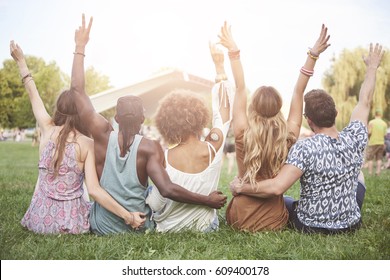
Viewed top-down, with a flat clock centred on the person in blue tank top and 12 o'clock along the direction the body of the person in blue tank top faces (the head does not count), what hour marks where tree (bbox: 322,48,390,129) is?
The tree is roughly at 1 o'clock from the person in blue tank top.

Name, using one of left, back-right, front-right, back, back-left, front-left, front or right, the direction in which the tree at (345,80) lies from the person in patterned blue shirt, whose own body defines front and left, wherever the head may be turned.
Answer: front

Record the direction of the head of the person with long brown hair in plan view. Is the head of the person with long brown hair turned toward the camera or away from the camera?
away from the camera

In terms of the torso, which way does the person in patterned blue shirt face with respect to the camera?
away from the camera

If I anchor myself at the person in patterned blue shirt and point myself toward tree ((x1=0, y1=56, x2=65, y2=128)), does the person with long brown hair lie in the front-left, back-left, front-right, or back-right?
front-left

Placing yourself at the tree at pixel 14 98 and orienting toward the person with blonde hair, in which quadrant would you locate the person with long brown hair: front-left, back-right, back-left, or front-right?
front-right

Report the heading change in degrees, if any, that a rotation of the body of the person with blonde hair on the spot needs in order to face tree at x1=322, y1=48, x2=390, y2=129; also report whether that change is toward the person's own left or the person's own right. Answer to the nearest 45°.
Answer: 0° — they already face it

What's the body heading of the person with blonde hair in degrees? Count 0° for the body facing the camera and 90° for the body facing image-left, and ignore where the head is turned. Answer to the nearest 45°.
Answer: approximately 180°

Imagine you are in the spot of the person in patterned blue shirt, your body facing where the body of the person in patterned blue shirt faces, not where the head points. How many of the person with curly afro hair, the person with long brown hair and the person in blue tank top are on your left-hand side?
3

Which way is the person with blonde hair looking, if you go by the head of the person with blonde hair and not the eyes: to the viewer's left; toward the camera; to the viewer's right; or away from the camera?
away from the camera

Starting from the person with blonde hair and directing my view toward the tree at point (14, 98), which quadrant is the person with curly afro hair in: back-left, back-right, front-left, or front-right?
front-left

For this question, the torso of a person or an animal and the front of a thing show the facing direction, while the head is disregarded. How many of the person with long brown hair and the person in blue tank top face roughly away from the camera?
2

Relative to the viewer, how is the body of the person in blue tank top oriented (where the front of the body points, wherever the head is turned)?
away from the camera

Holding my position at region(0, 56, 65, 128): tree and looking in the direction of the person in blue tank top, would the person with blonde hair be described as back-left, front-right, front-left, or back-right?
front-left

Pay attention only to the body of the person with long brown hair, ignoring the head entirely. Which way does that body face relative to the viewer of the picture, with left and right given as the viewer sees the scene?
facing away from the viewer
